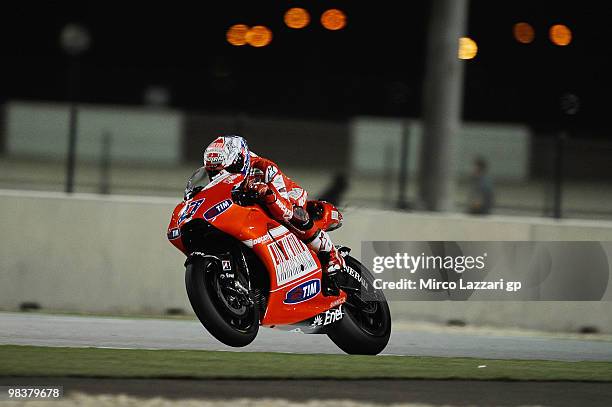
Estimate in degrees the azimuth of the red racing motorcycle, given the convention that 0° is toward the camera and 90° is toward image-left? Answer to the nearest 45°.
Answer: approximately 45°
